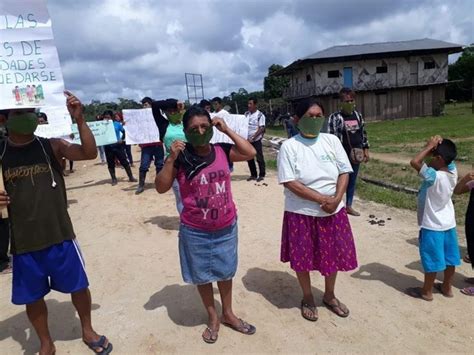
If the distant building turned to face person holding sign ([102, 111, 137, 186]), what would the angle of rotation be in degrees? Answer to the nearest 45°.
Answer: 0° — it already faces them

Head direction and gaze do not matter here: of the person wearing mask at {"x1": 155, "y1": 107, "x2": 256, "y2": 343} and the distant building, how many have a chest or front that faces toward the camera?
2

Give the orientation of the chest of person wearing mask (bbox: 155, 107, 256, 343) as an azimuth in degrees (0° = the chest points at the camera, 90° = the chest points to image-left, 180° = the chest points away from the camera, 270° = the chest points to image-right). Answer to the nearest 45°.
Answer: approximately 0°

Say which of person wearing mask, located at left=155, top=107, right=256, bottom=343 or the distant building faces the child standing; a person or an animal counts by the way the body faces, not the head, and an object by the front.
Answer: the distant building

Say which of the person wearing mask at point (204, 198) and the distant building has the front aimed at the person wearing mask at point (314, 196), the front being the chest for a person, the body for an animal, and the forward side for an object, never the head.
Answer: the distant building

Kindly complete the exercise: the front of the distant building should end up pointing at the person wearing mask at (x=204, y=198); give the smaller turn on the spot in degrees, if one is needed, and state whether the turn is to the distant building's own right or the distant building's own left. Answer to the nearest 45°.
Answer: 0° — it already faces them

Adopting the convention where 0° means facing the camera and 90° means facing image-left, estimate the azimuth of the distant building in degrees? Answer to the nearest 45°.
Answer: approximately 0°

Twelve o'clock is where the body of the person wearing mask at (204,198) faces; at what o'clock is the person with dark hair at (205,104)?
the person with dark hair at (205,104) is roughly at 6 o'clock from the person wearing mask at (204,198).

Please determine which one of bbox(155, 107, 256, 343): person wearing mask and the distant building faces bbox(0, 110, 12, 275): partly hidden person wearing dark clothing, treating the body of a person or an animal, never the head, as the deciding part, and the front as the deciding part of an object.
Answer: the distant building

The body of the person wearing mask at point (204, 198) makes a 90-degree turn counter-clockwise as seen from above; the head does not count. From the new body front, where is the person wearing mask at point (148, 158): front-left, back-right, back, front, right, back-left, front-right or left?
left

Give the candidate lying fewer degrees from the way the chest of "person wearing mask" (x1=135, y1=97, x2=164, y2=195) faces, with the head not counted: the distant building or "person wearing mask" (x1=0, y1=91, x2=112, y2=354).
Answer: the person wearing mask

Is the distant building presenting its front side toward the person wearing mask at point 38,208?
yes
